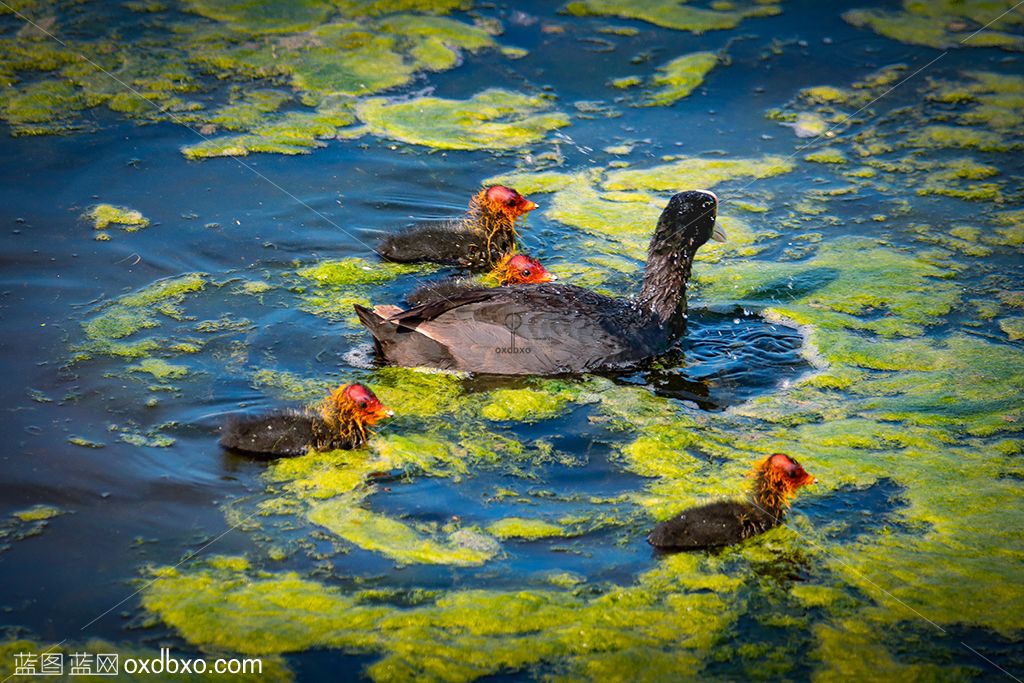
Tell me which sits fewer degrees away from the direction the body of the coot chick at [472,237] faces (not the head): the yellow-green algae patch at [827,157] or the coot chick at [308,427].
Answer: the yellow-green algae patch

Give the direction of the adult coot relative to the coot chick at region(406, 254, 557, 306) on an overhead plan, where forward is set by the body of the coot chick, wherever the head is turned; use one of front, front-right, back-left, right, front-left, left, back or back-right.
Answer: right

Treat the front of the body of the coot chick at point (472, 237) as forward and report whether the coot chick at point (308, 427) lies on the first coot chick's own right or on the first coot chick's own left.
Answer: on the first coot chick's own right

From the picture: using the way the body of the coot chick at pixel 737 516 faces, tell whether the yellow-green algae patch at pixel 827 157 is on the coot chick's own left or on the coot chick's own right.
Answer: on the coot chick's own left

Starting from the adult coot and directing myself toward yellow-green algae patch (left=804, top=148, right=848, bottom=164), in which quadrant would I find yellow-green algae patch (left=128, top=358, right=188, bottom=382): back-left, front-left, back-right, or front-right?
back-left

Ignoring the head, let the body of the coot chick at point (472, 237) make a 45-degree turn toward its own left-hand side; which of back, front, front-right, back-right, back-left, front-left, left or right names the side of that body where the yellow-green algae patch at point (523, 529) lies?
back-right

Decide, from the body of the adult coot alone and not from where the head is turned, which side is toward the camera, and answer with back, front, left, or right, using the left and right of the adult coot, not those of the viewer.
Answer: right

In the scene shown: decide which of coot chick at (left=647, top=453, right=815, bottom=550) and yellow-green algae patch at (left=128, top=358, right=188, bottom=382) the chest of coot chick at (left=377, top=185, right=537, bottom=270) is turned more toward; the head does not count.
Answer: the coot chick

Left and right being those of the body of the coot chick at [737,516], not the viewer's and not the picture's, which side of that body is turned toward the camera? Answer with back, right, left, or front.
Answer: right

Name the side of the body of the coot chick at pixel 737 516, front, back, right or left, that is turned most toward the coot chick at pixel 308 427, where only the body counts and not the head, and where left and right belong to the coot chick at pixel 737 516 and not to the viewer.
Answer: back

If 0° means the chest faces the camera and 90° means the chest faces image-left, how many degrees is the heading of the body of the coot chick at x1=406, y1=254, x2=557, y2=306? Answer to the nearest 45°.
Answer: approximately 270°

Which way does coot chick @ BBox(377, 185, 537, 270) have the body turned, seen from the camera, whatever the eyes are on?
to the viewer's right
